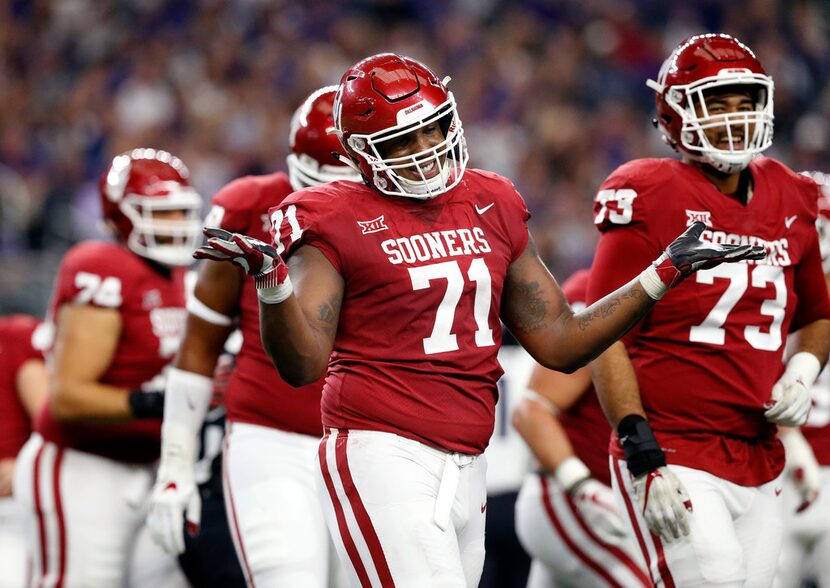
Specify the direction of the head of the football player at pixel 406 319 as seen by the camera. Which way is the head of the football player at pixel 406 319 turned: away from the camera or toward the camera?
toward the camera

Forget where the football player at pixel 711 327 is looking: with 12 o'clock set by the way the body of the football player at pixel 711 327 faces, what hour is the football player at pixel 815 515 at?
the football player at pixel 815 515 is roughly at 8 o'clock from the football player at pixel 711 327.

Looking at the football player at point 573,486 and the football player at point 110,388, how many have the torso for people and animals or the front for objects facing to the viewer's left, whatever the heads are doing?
0

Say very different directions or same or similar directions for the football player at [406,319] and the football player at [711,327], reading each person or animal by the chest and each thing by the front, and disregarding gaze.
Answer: same or similar directions

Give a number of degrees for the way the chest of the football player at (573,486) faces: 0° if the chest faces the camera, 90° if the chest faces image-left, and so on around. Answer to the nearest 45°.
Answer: approximately 270°

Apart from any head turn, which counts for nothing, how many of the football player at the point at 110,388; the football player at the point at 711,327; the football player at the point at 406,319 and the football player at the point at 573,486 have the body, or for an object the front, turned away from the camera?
0

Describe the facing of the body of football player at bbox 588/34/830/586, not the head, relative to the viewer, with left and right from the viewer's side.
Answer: facing the viewer and to the right of the viewer

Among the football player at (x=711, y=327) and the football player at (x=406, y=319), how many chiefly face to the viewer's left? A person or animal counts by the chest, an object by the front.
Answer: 0

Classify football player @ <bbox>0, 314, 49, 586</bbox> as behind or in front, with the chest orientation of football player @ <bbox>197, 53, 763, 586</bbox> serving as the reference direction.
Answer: behind
